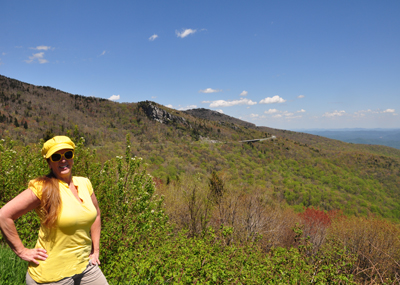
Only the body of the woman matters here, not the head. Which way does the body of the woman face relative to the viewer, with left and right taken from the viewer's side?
facing the viewer and to the right of the viewer
